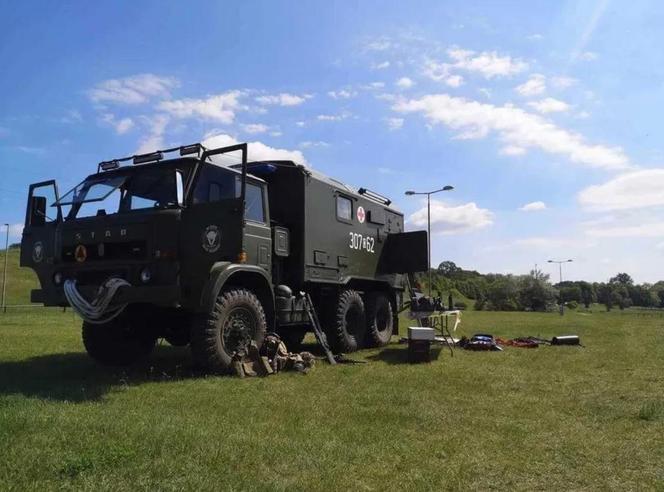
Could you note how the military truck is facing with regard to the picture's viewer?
facing the viewer and to the left of the viewer
